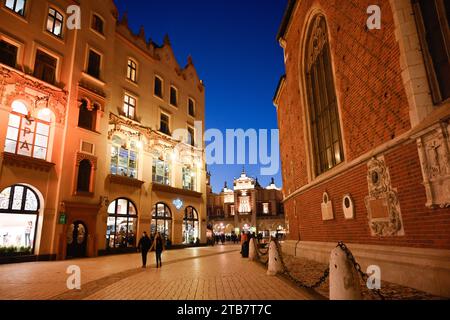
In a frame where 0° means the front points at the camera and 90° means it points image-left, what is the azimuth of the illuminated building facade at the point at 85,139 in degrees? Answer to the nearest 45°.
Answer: approximately 315°

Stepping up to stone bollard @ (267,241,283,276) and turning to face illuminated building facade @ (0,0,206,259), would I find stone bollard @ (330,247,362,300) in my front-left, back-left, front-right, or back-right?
back-left

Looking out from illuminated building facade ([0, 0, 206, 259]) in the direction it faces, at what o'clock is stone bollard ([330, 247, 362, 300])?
The stone bollard is roughly at 1 o'clock from the illuminated building facade.

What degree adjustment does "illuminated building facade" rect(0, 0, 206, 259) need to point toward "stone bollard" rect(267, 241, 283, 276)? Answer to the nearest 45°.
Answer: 0° — it already faces it
